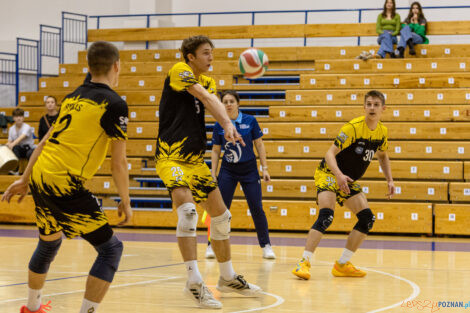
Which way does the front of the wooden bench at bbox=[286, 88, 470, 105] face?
toward the camera

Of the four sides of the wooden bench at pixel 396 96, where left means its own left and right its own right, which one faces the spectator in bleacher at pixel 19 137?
right

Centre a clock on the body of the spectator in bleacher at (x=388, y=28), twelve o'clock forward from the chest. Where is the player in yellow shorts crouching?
The player in yellow shorts crouching is roughly at 12 o'clock from the spectator in bleacher.

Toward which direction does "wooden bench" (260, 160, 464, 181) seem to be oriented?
toward the camera

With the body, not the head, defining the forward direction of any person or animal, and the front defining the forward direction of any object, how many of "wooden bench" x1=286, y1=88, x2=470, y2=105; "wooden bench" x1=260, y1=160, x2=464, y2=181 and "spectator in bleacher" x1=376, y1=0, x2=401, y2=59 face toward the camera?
3

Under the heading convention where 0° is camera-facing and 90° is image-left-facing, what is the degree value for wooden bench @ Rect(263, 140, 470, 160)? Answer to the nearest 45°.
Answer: approximately 0°

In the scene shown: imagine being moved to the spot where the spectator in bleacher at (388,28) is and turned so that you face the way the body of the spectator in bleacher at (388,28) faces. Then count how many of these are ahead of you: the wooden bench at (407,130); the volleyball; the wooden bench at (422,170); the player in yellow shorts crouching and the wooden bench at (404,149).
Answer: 5

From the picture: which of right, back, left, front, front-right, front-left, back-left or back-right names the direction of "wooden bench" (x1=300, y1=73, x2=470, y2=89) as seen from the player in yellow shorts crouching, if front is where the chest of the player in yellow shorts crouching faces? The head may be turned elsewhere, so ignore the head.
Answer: back-left

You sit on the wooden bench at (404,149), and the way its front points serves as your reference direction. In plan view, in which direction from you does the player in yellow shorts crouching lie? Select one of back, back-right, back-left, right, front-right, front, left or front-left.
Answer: front

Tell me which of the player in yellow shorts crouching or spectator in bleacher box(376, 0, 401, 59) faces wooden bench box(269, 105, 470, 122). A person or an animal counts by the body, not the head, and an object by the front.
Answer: the spectator in bleacher

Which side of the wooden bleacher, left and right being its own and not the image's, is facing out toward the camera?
front
